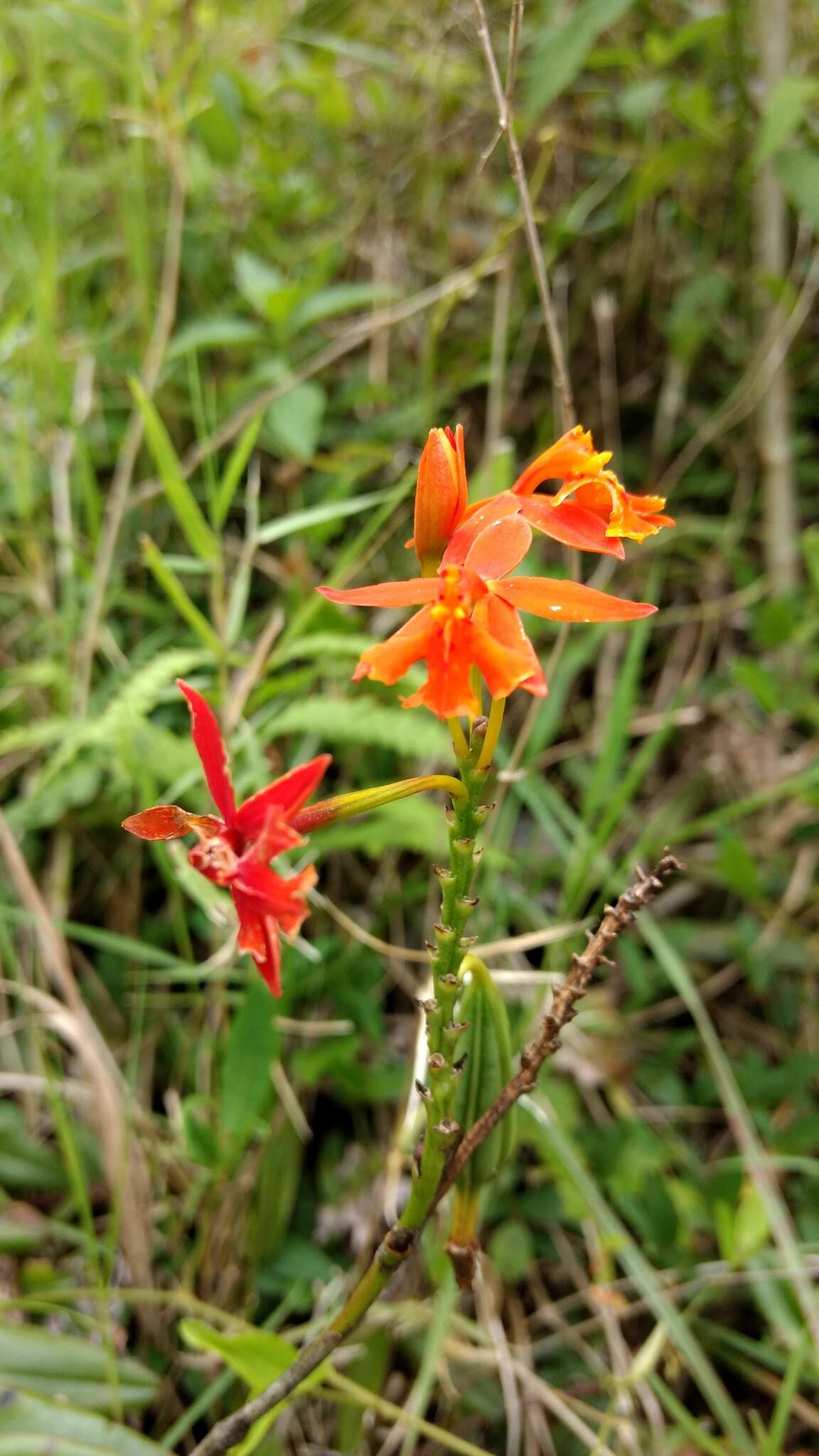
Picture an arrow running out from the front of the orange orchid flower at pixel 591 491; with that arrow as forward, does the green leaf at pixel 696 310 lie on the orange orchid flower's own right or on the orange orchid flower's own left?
on the orange orchid flower's own left

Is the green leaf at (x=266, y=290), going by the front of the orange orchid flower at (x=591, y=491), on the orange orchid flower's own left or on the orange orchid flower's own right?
on the orange orchid flower's own left

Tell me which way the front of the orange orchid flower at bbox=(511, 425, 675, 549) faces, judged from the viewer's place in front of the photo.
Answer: facing to the right of the viewer
